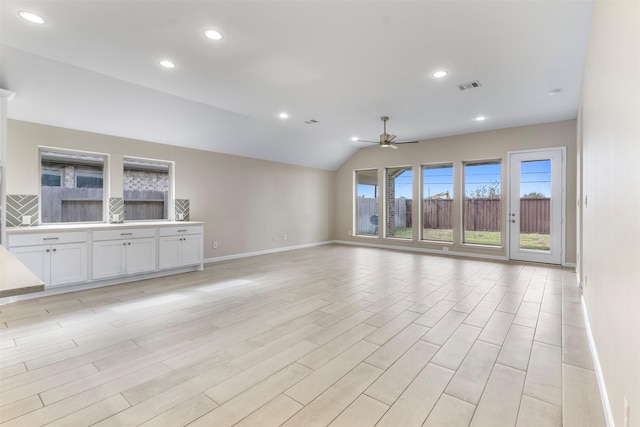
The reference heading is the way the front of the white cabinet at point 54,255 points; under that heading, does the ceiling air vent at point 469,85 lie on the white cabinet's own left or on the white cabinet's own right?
on the white cabinet's own left

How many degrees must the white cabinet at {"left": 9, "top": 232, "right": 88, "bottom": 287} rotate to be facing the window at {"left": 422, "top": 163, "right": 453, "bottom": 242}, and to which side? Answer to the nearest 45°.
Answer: approximately 90° to its left

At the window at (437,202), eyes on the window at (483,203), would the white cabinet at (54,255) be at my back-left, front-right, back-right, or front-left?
back-right

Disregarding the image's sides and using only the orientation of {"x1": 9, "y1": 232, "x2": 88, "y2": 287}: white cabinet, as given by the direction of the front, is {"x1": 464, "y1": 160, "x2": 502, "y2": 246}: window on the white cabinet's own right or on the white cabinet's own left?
on the white cabinet's own left

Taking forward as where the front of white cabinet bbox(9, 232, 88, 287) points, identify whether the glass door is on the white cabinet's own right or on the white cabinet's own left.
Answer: on the white cabinet's own left

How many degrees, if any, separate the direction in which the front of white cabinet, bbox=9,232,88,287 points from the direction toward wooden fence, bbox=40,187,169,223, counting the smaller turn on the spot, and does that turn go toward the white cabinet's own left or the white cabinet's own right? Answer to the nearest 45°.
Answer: approximately 135° to the white cabinet's own left
